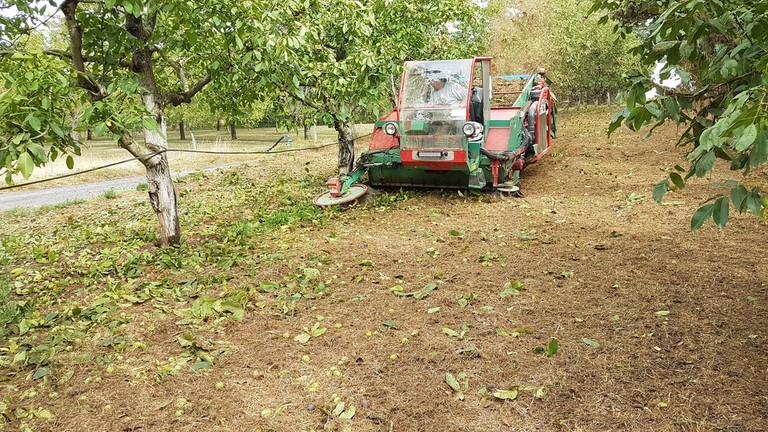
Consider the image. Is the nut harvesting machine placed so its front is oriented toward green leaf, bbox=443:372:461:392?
yes

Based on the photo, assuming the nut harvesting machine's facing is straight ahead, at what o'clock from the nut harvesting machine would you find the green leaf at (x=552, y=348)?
The green leaf is roughly at 12 o'clock from the nut harvesting machine.

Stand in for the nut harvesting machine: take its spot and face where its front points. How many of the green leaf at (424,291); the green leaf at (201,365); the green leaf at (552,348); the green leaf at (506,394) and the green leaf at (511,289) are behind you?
0

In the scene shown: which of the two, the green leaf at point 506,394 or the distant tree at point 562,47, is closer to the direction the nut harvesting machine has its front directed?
the green leaf

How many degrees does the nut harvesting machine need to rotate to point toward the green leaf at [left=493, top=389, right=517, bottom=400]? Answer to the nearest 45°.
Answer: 0° — it already faces it

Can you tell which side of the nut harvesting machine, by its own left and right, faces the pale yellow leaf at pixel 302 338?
front

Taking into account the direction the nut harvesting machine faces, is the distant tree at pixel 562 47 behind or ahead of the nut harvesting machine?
behind

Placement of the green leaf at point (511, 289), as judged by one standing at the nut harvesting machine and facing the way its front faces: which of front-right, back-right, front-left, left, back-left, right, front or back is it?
front

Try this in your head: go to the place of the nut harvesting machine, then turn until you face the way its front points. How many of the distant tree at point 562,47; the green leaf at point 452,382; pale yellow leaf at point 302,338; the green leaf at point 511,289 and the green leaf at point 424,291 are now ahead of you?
4

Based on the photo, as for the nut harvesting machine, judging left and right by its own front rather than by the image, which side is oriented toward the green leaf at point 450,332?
front

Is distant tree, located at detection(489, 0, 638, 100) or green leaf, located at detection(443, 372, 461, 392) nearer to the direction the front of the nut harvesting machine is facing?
the green leaf

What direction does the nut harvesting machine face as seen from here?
toward the camera

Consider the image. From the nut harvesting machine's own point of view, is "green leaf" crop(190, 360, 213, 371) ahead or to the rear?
ahead

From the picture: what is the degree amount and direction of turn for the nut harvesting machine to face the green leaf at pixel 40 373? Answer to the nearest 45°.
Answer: approximately 45° to its right

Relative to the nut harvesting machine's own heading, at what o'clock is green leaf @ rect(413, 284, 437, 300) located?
The green leaf is roughly at 12 o'clock from the nut harvesting machine.
